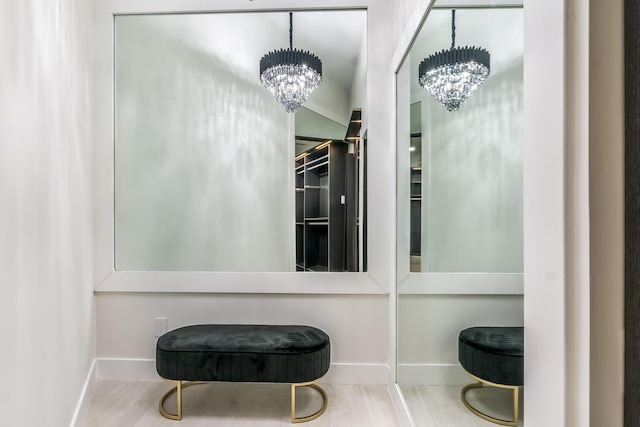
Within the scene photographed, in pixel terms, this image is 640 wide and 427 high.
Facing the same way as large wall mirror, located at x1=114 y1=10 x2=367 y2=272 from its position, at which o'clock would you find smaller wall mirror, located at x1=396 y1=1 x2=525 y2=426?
The smaller wall mirror is roughly at 11 o'clock from the large wall mirror.

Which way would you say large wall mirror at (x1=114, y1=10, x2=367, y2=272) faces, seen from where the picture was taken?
facing the viewer
